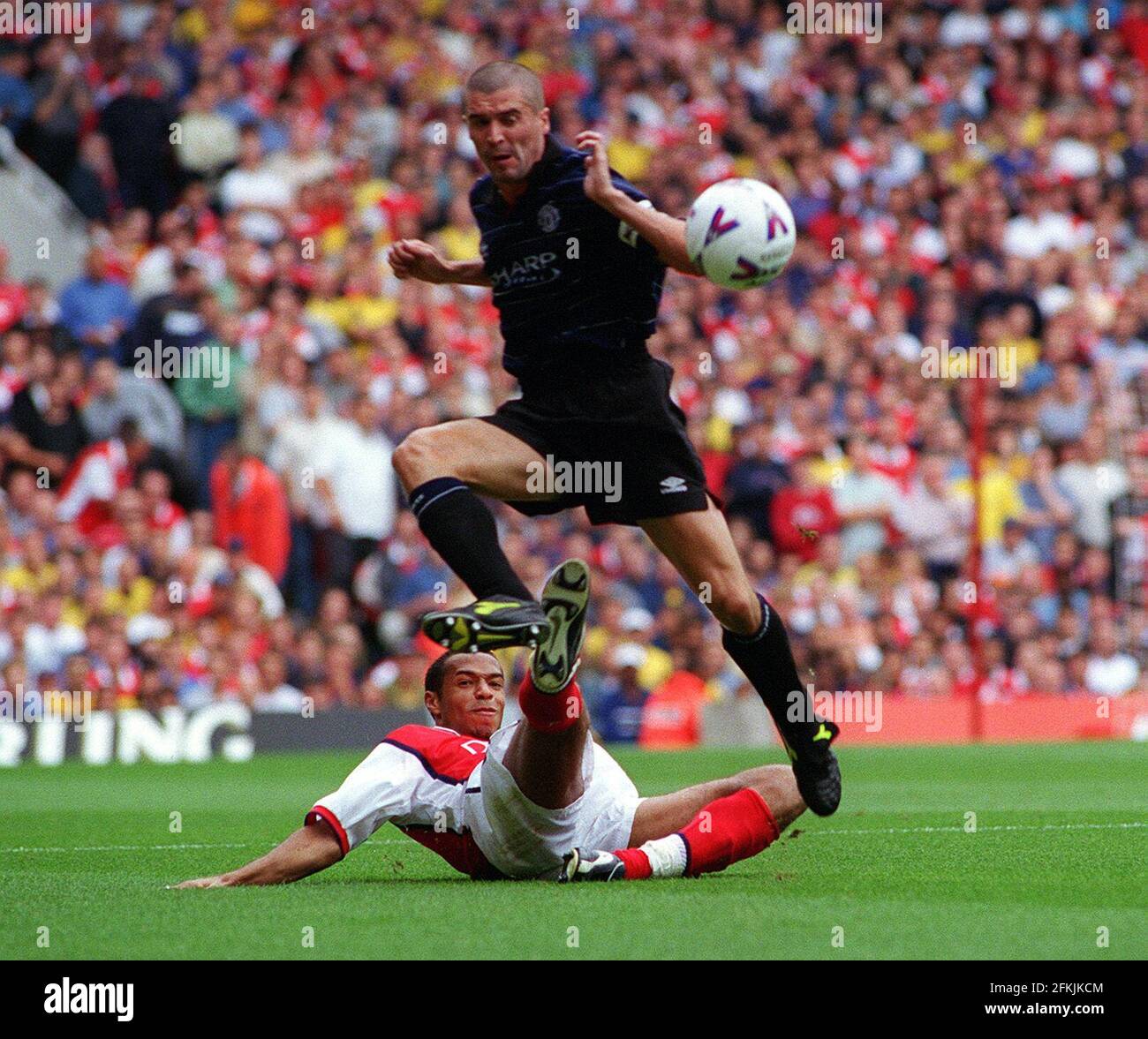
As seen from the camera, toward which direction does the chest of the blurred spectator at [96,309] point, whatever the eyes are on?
toward the camera

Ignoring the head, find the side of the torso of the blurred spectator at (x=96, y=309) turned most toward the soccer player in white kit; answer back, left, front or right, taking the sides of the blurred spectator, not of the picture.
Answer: front

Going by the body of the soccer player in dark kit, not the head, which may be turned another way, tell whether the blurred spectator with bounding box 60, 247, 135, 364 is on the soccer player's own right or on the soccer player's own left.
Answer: on the soccer player's own right

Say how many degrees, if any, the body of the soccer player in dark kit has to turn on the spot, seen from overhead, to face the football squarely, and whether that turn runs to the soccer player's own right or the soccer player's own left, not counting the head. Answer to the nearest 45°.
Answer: approximately 90° to the soccer player's own left

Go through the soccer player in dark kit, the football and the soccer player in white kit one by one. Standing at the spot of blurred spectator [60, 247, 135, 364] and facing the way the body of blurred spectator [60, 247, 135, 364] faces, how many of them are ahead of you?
3

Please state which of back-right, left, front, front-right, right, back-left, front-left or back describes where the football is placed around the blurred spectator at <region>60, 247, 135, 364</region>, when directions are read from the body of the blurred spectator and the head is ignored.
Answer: front

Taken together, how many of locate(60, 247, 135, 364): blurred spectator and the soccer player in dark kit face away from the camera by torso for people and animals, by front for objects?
0

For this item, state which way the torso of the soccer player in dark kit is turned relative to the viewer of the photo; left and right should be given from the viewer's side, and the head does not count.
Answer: facing the viewer and to the left of the viewer

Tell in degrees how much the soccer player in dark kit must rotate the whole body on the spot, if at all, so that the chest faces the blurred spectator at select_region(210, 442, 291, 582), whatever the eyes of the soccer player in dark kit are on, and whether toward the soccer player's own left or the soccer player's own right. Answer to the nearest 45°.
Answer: approximately 135° to the soccer player's own right
